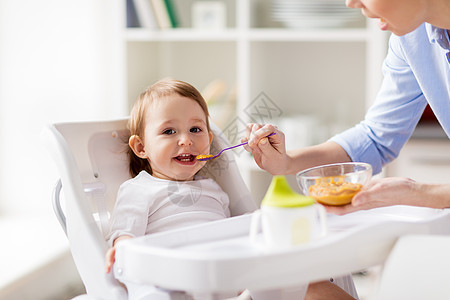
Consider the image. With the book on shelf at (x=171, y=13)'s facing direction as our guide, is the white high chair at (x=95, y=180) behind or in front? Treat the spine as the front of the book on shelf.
in front

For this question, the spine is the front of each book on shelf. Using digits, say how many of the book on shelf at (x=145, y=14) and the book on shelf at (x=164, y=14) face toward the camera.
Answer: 2
